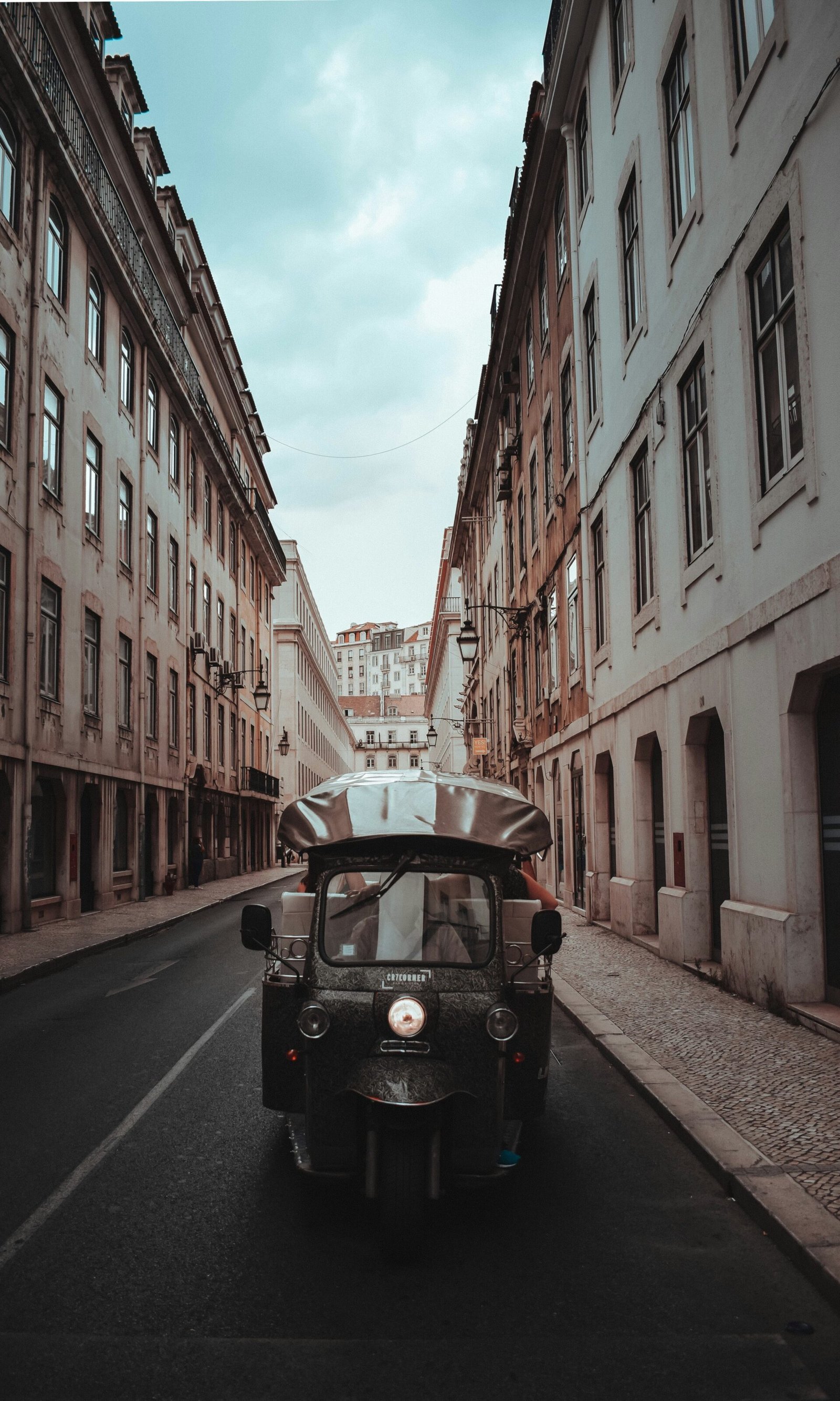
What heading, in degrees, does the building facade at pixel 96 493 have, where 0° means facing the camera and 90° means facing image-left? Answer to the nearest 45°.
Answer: approximately 270°

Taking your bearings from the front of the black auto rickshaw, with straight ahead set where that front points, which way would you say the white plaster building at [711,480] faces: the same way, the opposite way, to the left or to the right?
to the right

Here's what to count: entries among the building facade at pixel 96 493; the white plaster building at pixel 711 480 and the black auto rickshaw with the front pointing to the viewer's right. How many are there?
1

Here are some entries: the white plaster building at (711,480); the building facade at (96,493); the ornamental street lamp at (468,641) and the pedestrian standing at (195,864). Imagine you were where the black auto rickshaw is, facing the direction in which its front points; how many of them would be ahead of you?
0

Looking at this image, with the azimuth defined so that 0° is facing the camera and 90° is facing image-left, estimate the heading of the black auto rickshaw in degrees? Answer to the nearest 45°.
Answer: approximately 0°

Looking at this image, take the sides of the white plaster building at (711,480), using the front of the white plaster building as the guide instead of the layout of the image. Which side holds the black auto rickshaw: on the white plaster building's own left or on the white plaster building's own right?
on the white plaster building's own left

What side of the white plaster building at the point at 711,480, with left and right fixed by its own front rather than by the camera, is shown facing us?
left

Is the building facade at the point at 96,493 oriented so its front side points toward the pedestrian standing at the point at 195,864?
no

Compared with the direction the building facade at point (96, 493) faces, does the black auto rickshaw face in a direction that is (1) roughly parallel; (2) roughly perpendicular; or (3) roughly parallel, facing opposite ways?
roughly perpendicular

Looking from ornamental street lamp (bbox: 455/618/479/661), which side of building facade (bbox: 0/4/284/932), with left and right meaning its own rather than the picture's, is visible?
front

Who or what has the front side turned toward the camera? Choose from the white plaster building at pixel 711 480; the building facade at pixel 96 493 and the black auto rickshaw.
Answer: the black auto rickshaw

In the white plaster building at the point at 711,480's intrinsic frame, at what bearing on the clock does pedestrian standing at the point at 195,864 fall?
The pedestrian standing is roughly at 2 o'clock from the white plaster building.

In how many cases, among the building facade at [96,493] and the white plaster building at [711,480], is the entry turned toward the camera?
0

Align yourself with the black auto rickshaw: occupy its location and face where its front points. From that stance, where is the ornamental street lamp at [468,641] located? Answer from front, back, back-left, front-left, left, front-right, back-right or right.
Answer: back

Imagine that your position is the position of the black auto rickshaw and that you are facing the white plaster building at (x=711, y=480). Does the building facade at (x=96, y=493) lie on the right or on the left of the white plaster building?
left
